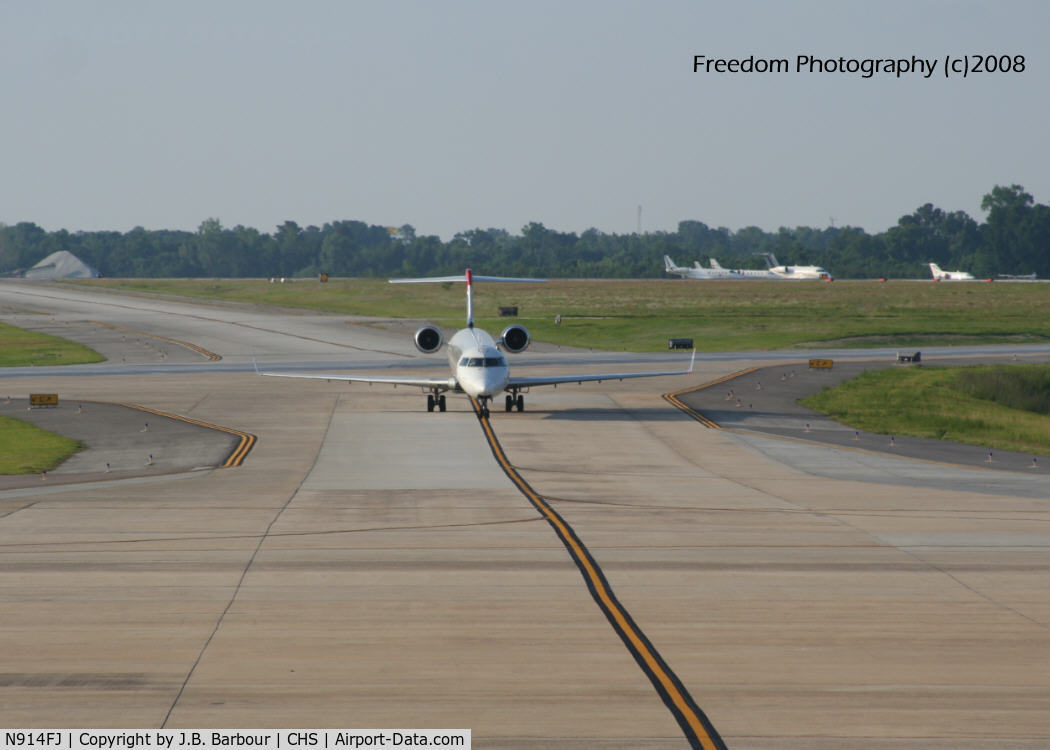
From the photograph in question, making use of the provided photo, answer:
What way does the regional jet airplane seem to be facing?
toward the camera
